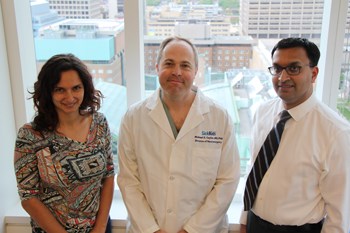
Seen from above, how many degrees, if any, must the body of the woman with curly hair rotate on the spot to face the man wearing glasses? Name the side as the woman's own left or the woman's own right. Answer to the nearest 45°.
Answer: approximately 45° to the woman's own left

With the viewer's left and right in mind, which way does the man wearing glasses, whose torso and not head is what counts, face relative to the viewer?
facing the viewer and to the left of the viewer

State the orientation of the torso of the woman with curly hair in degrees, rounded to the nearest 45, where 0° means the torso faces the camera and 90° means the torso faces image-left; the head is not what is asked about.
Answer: approximately 315°

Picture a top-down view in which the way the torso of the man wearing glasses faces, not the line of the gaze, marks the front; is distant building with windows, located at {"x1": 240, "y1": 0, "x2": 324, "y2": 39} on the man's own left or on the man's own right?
on the man's own right

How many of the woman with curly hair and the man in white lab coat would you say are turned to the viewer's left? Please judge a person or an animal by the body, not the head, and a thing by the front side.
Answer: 0

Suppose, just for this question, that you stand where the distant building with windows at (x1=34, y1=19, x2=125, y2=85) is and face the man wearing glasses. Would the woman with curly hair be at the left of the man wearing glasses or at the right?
right

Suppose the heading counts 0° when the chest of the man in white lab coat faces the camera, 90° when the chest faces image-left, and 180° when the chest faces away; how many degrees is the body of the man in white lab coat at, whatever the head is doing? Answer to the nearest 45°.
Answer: approximately 0°

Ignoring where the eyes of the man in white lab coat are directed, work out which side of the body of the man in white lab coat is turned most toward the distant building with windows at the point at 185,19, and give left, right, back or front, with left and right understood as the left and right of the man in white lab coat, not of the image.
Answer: back

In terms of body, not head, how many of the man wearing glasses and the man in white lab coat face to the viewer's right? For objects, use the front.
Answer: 0

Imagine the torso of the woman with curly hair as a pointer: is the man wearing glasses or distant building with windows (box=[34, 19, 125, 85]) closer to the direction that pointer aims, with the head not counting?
the man wearing glasses

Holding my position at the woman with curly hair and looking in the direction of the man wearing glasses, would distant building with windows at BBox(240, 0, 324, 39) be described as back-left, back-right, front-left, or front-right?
front-left

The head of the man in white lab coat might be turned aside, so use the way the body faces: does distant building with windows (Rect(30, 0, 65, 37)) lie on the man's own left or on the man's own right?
on the man's own right

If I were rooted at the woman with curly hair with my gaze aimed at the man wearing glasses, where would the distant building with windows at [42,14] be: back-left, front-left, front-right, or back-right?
back-left

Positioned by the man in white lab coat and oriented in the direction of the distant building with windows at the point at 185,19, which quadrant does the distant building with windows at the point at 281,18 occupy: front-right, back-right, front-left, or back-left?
front-right
